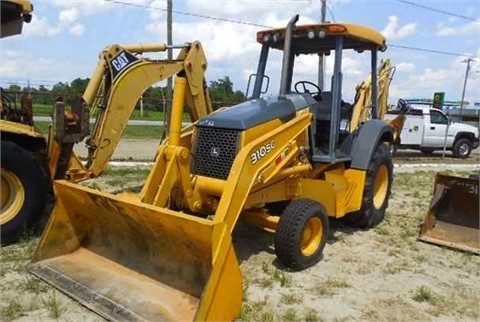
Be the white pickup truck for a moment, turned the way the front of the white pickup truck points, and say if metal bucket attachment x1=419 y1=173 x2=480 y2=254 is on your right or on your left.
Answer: on your right

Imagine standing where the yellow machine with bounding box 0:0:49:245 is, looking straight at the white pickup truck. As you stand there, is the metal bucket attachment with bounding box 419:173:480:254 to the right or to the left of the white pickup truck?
right

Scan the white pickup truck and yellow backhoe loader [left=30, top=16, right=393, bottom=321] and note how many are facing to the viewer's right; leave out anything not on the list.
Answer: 1

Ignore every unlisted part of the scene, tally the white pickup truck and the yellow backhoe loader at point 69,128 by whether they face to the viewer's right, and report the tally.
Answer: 1

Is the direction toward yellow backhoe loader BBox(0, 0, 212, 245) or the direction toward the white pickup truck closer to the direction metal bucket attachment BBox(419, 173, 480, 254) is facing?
the yellow backhoe loader

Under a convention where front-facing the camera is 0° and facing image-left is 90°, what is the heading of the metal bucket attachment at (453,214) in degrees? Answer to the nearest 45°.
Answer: approximately 45°

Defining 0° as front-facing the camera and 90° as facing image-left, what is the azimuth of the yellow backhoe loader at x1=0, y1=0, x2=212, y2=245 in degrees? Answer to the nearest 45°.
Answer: approximately 90°

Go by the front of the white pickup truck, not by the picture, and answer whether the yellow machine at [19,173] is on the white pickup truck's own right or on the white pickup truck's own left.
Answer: on the white pickup truck's own right

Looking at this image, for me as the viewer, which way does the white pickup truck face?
facing to the right of the viewer

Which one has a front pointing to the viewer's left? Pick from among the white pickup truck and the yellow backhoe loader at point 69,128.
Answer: the yellow backhoe loader

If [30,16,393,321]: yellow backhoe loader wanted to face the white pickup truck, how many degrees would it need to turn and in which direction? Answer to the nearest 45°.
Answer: approximately 180°

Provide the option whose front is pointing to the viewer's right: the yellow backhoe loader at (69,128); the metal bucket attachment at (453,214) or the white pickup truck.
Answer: the white pickup truck

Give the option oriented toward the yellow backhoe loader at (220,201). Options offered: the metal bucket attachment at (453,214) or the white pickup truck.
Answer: the metal bucket attachment
